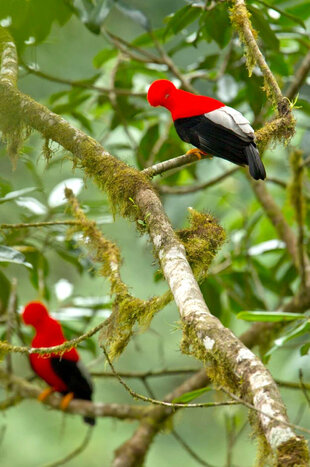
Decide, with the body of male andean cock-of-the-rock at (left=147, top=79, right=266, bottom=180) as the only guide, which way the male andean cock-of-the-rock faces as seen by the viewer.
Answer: to the viewer's left
